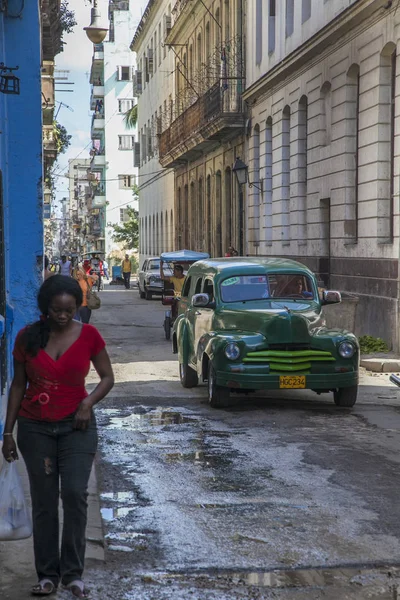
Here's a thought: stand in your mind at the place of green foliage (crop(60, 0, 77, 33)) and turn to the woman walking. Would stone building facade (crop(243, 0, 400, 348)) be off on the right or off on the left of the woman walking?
left

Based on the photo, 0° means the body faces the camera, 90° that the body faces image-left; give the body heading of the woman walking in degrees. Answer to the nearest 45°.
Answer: approximately 0°

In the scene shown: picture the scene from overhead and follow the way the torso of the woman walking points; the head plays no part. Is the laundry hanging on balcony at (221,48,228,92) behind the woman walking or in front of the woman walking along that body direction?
behind

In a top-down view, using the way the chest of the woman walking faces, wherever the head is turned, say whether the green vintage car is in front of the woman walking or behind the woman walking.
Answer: behind

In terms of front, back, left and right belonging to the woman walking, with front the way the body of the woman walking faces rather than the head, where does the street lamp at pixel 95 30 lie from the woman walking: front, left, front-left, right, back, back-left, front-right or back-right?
back

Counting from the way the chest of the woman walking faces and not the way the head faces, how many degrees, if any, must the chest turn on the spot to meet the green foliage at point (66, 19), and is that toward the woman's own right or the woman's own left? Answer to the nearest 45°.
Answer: approximately 180°

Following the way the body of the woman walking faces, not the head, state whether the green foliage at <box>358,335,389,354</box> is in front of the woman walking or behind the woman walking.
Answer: behind
